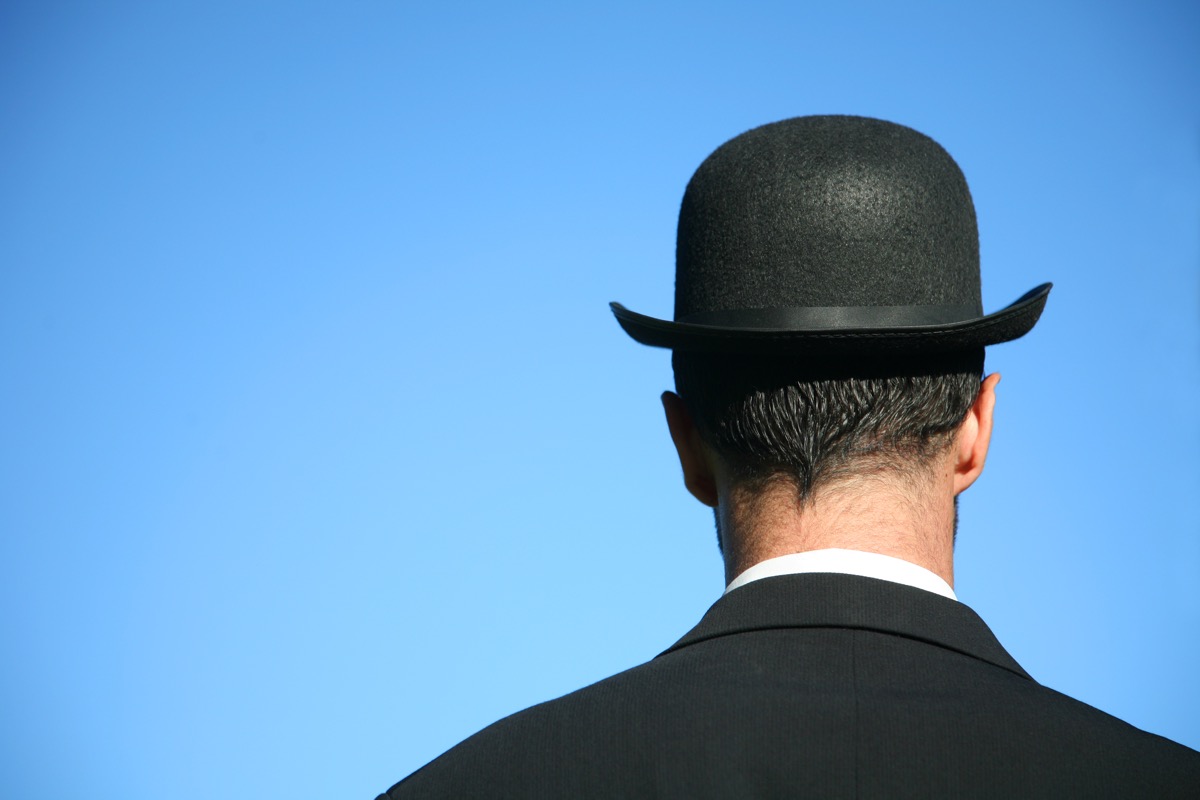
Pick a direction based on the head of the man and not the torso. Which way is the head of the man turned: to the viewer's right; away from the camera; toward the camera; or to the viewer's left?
away from the camera

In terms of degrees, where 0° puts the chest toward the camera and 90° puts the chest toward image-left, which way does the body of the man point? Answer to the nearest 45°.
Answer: approximately 180°
